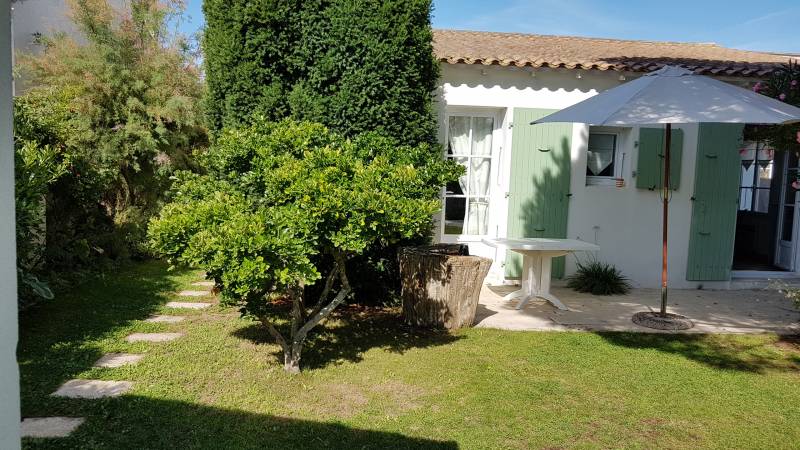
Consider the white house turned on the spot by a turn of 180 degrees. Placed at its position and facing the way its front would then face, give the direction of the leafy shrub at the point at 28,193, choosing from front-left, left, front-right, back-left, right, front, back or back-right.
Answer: back-left

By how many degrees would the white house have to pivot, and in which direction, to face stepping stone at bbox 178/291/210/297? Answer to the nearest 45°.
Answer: approximately 45° to its right

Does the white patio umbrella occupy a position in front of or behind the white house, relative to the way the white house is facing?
in front

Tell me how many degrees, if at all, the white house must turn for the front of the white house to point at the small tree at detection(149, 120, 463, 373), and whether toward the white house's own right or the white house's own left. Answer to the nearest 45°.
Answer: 0° — it already faces it

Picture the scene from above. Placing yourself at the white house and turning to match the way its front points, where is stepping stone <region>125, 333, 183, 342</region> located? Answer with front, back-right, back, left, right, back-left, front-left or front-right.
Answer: front-right

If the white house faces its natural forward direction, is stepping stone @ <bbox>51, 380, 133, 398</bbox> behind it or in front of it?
in front

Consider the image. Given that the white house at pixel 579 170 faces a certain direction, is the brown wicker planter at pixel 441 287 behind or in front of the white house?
in front

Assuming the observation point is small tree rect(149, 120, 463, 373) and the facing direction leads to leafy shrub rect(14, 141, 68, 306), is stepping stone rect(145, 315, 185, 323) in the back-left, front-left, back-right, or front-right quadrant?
front-right

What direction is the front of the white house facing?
toward the camera

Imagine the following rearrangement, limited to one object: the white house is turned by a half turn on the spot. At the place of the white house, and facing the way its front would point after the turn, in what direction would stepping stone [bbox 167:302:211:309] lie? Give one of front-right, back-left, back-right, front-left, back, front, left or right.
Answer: back-left
